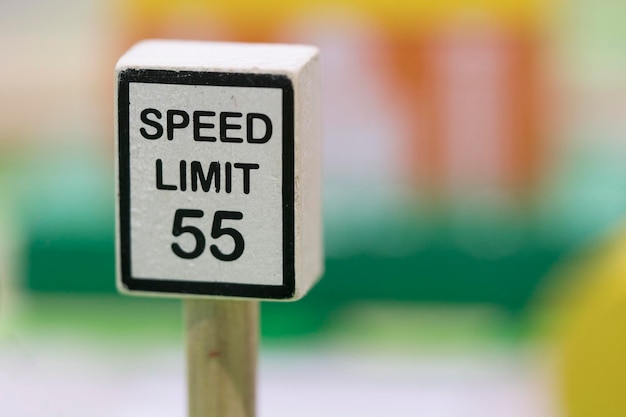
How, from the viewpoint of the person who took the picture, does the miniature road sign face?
facing the viewer
